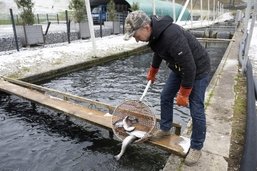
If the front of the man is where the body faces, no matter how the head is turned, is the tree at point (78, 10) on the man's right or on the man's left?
on the man's right

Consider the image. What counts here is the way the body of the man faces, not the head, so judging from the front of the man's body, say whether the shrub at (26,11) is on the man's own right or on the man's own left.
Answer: on the man's own right

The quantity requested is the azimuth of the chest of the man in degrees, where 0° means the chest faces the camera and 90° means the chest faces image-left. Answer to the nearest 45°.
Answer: approximately 45°

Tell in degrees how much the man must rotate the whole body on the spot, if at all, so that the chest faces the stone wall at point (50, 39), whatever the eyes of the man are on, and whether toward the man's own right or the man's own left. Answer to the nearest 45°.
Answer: approximately 90° to the man's own right
